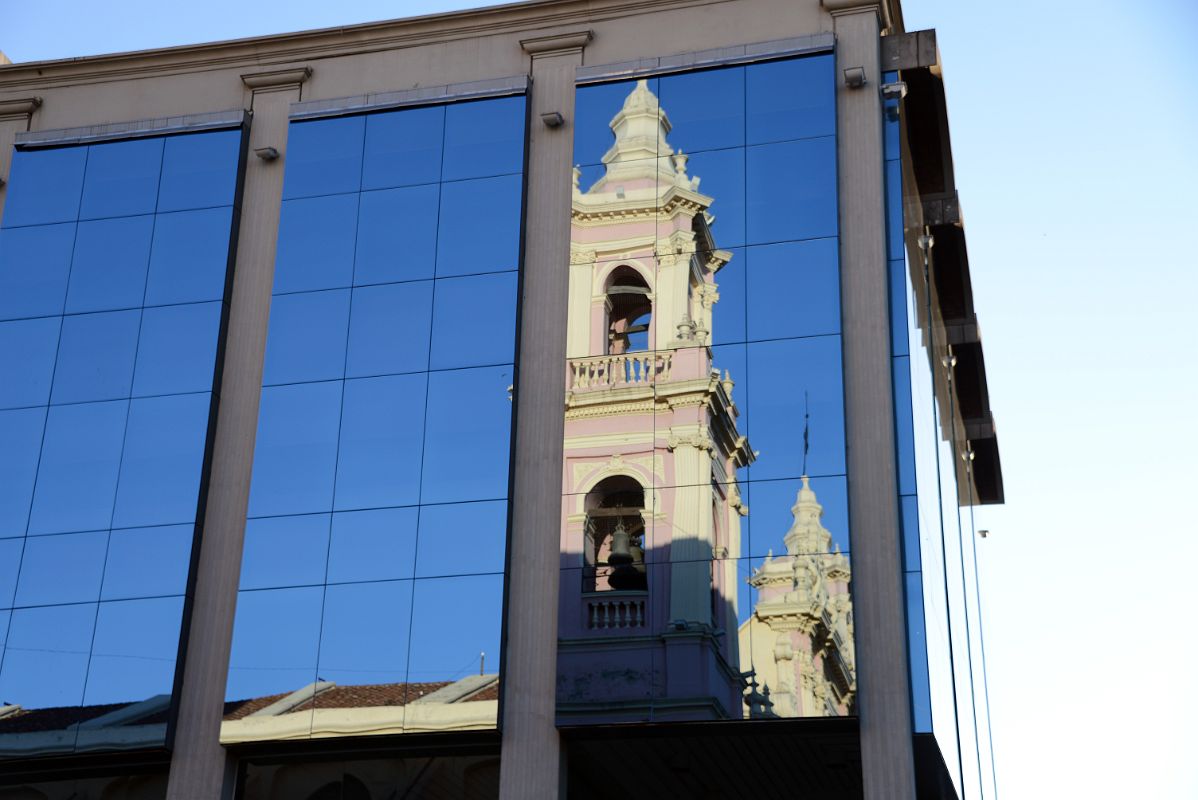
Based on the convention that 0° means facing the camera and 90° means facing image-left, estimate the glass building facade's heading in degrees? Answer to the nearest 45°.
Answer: approximately 0°
